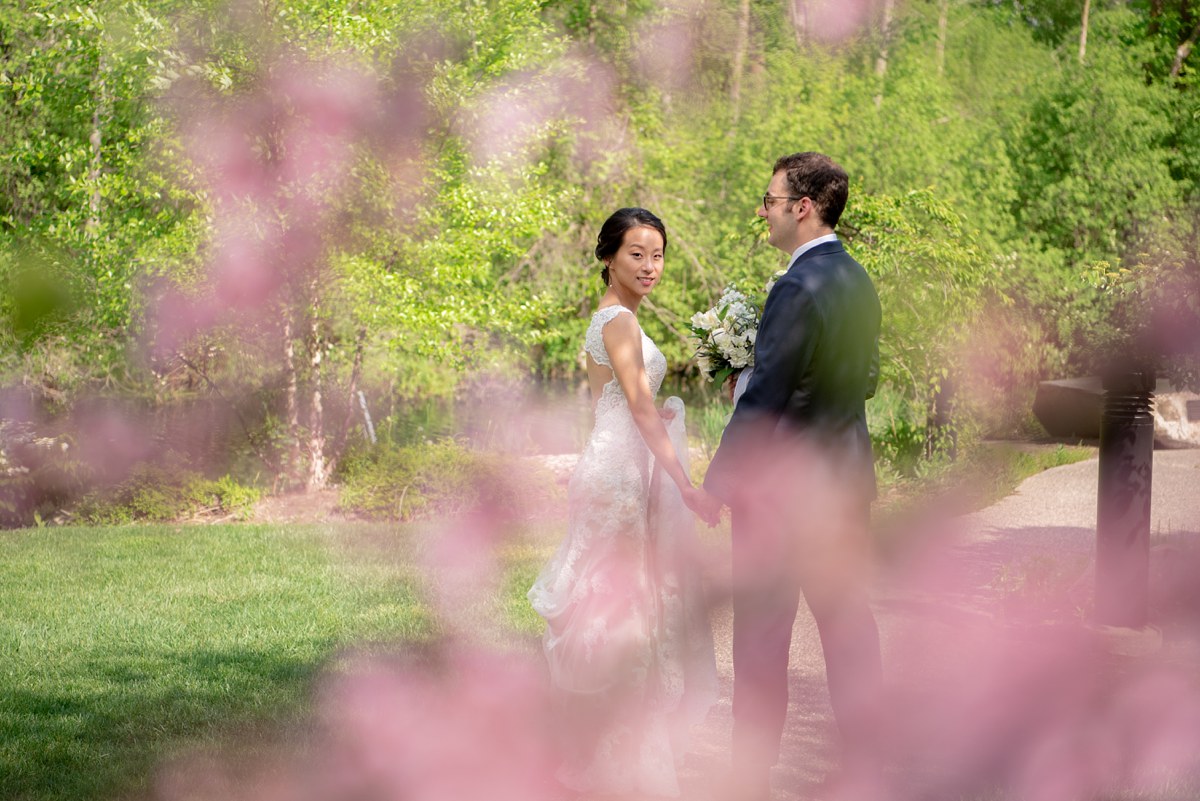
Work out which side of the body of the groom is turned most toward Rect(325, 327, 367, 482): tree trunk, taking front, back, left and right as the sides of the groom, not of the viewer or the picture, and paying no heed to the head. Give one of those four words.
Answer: front

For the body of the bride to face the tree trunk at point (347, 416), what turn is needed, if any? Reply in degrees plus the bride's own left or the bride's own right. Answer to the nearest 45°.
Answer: approximately 90° to the bride's own left

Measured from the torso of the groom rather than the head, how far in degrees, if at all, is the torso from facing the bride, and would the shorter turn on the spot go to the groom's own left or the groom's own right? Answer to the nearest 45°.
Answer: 0° — they already face them

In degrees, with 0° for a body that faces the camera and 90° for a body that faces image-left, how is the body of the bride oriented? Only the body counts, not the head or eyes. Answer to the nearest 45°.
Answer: approximately 270°

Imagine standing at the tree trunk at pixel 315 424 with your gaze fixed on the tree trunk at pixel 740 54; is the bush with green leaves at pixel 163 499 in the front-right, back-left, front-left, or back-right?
back-left

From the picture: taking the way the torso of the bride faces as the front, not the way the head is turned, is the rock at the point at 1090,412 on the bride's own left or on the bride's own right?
on the bride's own left

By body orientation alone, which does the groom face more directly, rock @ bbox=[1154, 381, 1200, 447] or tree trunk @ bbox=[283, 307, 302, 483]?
the tree trunk

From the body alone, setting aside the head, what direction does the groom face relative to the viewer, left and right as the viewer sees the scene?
facing away from the viewer and to the left of the viewer

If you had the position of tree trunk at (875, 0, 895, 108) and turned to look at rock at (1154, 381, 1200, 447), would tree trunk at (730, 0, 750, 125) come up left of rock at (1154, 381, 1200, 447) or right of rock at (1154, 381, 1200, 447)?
right

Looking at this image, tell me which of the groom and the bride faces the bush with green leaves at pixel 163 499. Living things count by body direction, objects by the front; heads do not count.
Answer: the groom

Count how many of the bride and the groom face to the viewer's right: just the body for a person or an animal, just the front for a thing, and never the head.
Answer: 1

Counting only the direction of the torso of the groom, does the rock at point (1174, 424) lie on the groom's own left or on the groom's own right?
on the groom's own right

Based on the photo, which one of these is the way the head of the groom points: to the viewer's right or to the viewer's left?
to the viewer's left

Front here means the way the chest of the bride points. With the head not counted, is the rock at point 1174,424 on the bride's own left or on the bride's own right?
on the bride's own left
